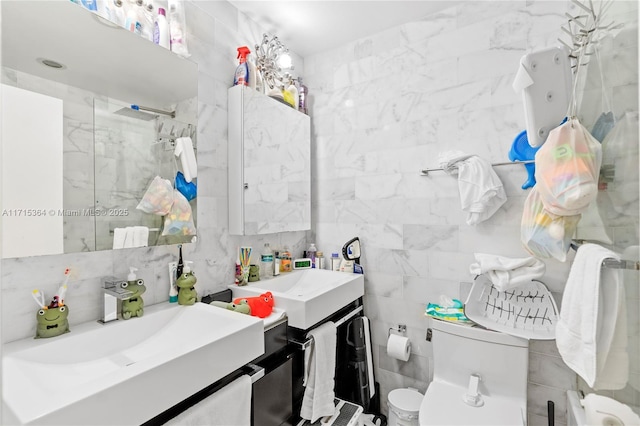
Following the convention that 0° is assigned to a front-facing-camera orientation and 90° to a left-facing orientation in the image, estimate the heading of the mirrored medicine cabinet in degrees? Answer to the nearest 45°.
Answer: approximately 315°

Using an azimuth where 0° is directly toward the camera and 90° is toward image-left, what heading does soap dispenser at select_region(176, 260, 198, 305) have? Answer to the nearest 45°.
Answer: approximately 315°

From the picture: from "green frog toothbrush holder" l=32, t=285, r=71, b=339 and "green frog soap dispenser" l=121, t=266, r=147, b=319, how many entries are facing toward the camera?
2

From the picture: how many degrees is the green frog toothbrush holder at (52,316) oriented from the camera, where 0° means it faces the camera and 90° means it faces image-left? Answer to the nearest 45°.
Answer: approximately 0°

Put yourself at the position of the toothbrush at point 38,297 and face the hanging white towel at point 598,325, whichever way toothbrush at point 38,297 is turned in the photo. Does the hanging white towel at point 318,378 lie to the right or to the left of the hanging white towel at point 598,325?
left

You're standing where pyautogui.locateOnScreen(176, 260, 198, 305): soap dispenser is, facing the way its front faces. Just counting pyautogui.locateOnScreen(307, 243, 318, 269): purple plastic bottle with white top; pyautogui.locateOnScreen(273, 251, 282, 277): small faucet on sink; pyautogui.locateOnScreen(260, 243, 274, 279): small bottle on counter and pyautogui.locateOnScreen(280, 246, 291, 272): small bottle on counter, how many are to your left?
4

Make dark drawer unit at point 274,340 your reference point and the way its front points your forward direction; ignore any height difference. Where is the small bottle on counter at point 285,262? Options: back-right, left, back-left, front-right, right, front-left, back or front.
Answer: back-left

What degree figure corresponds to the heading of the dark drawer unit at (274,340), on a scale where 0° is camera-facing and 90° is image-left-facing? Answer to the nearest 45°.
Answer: approximately 315°

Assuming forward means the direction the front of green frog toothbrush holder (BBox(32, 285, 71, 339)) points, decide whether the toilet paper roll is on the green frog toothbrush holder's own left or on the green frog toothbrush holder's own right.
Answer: on the green frog toothbrush holder's own left
